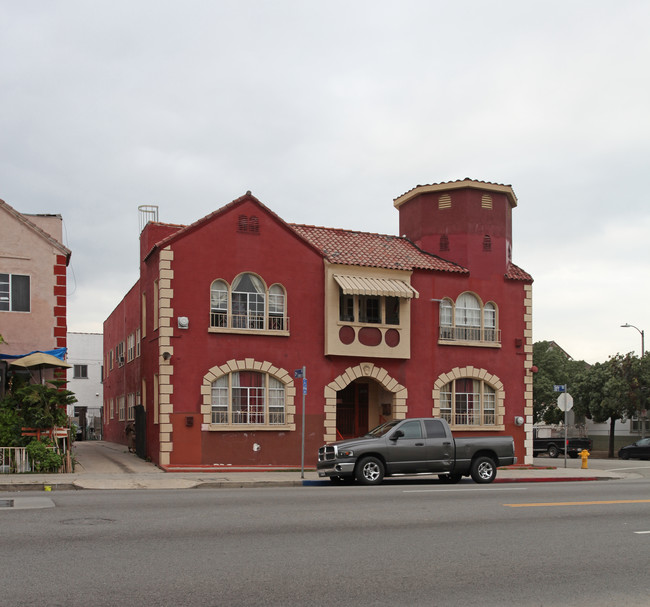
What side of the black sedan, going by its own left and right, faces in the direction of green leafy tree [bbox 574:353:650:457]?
right

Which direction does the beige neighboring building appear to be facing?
toward the camera

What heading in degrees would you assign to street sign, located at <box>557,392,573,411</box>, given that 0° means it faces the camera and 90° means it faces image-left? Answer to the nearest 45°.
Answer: approximately 180°

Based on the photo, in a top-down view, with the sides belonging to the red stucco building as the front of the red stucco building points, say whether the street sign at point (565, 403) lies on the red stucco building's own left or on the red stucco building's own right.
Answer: on the red stucco building's own left

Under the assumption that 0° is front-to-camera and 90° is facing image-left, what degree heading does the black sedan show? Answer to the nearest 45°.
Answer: approximately 90°

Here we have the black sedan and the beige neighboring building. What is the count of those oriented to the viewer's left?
1

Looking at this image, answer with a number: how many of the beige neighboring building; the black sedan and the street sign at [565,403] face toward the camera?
1

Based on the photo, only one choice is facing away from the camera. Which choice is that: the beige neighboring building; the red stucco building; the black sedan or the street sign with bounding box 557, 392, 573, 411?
the street sign
